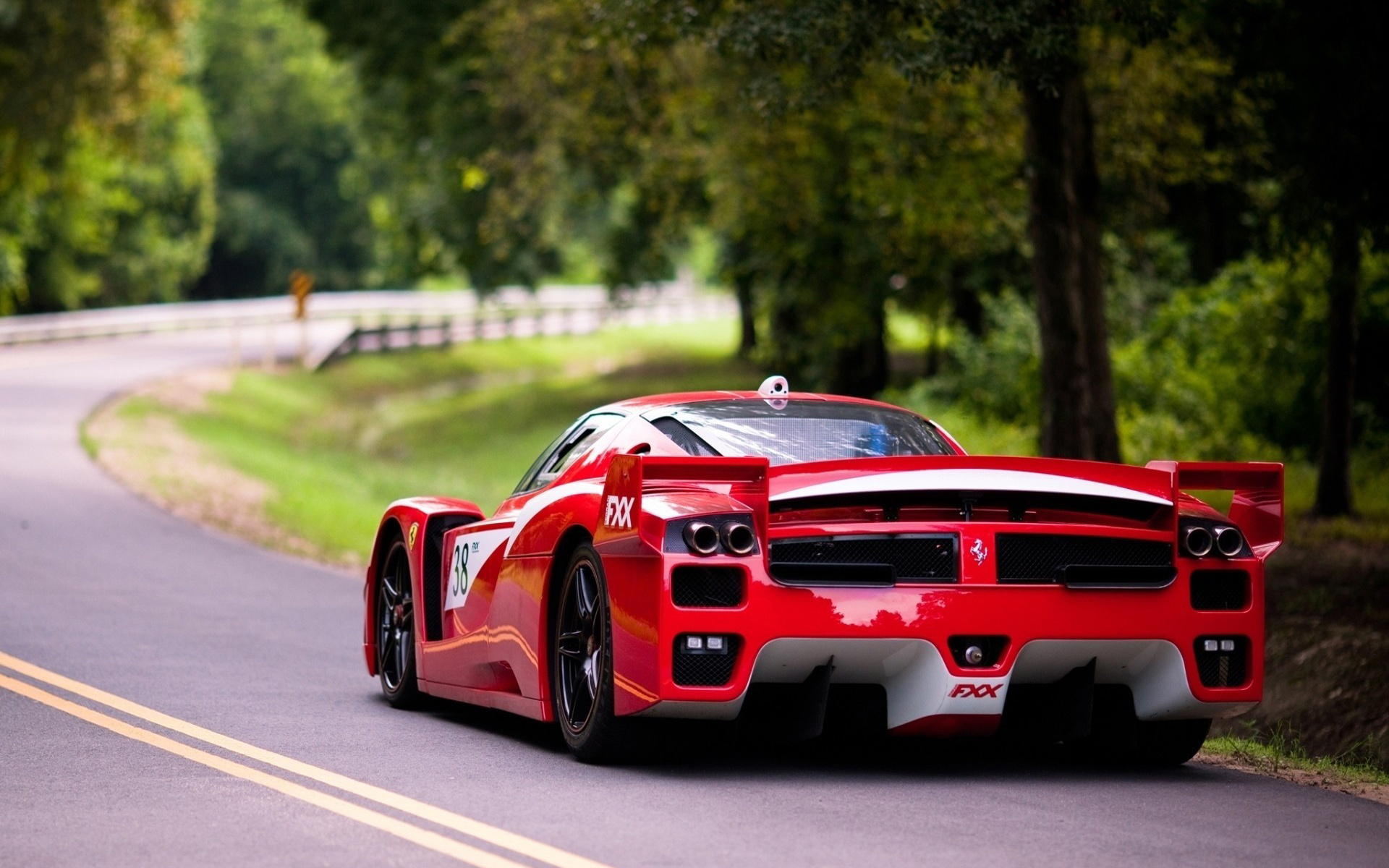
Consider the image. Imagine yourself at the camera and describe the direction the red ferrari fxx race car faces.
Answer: facing away from the viewer and to the left of the viewer
